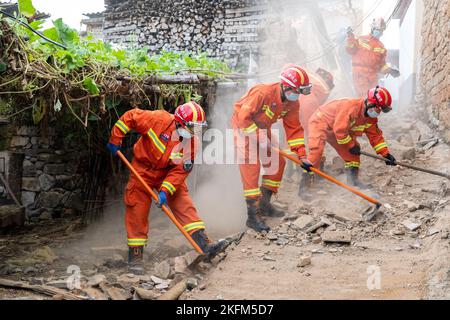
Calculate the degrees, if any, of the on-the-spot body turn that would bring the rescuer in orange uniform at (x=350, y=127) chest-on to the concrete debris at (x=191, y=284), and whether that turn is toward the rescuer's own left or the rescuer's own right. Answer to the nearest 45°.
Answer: approximately 90° to the rescuer's own right

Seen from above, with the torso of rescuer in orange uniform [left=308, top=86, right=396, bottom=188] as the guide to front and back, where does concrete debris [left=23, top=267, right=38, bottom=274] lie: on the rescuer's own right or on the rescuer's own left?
on the rescuer's own right

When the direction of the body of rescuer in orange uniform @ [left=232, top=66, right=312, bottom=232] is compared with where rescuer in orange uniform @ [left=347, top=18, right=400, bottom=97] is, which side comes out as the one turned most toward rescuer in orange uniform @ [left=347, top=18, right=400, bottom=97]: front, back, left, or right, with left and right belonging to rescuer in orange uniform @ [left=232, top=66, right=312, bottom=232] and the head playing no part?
left

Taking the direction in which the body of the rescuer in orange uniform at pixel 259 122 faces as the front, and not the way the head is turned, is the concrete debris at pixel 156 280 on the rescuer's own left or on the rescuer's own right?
on the rescuer's own right

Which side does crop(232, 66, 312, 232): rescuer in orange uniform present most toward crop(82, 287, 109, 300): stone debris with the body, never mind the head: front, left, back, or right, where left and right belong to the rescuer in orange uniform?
right

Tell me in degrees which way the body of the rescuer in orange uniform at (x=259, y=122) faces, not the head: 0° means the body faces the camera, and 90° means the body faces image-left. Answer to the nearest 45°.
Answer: approximately 315°

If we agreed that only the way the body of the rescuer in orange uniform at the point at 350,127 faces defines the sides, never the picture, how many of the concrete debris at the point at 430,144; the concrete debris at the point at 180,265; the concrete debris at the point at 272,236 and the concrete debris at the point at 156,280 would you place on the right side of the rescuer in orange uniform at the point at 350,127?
3

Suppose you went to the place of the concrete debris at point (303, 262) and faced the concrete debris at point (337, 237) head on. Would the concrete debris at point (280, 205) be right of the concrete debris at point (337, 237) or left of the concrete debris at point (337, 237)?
left

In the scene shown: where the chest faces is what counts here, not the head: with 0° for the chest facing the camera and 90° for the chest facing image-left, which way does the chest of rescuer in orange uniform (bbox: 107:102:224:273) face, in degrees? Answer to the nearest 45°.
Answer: approximately 315°
